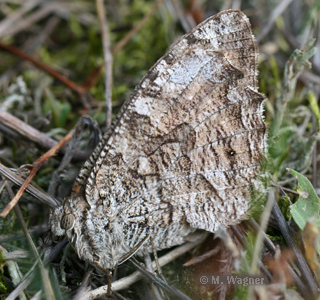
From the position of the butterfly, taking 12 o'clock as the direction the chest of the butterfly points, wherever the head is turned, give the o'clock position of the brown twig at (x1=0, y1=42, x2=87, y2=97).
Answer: The brown twig is roughly at 2 o'clock from the butterfly.

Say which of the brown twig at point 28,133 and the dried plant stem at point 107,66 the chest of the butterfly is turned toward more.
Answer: the brown twig

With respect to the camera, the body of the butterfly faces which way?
to the viewer's left

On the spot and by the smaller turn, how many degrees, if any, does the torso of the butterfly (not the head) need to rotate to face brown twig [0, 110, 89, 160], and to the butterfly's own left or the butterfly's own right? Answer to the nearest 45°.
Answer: approximately 45° to the butterfly's own right

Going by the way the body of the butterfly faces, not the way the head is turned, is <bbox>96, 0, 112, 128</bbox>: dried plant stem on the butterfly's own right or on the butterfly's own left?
on the butterfly's own right
